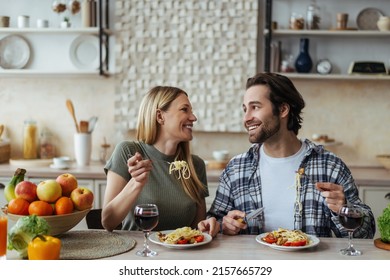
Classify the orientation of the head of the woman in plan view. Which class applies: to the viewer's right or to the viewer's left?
to the viewer's right

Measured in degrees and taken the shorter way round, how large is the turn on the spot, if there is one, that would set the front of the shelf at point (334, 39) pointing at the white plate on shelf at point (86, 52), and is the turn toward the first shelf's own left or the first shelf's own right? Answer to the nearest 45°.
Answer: approximately 90° to the first shelf's own right

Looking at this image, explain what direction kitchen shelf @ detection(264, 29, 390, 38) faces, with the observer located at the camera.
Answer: facing the viewer

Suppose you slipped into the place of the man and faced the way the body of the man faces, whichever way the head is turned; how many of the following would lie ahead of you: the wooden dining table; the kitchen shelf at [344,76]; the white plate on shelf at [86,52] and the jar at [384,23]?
1

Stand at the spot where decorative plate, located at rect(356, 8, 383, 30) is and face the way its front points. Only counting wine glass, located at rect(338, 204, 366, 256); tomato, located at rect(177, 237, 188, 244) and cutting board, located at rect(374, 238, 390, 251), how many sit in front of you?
3

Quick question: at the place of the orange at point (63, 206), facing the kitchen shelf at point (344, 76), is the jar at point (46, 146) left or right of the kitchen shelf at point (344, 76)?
left

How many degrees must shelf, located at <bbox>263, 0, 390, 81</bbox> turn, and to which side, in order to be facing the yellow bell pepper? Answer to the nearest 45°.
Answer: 0° — it already faces it

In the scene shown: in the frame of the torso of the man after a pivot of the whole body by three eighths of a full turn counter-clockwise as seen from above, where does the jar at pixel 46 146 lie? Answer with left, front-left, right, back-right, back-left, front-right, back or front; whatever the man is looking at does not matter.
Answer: left

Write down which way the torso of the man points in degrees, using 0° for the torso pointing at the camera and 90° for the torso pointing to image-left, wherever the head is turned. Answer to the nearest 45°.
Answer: approximately 0°
